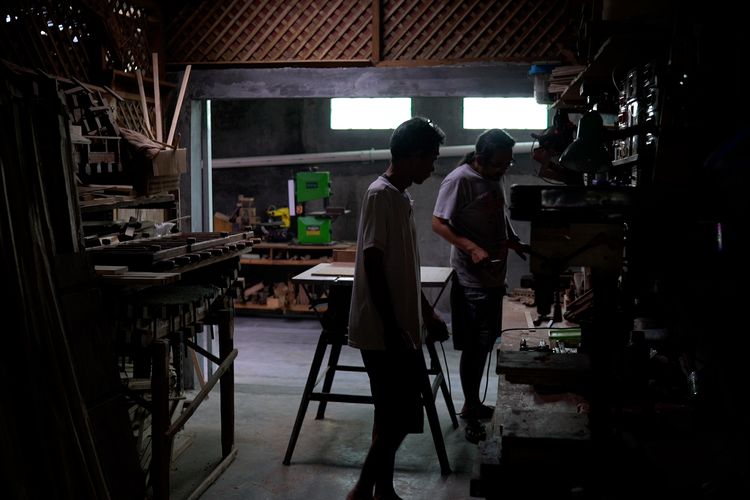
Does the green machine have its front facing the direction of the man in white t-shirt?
yes

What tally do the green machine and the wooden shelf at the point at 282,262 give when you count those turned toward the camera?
2

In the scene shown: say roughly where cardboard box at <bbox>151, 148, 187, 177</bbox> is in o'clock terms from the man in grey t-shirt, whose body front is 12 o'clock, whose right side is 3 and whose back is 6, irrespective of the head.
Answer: The cardboard box is roughly at 4 o'clock from the man in grey t-shirt.

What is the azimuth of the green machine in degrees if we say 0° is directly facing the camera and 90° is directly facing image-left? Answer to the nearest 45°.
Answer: approximately 0°

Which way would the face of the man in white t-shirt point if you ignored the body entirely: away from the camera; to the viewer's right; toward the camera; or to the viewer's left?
to the viewer's right

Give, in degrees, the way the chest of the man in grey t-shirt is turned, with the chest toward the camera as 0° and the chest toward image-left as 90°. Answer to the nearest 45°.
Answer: approximately 315°

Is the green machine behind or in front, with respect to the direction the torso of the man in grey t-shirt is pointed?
behind

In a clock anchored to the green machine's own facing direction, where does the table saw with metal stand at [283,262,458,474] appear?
The table saw with metal stand is roughly at 12 o'clock from the green machine.

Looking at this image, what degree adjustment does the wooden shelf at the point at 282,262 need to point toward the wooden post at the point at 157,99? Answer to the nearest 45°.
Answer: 0° — it already faces it

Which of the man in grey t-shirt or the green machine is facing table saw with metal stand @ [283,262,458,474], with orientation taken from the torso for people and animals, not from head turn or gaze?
the green machine

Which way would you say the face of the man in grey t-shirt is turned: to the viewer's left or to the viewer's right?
to the viewer's right
